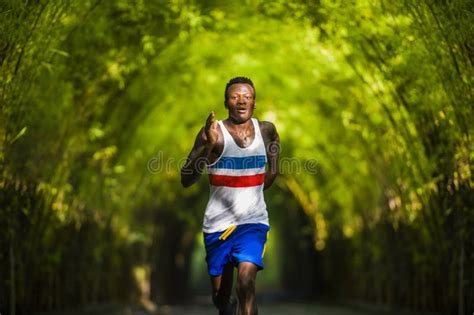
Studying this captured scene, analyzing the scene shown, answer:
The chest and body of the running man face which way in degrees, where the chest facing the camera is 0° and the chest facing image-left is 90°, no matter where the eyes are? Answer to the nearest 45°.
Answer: approximately 0°
